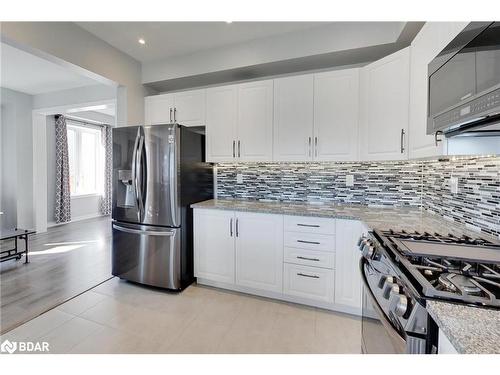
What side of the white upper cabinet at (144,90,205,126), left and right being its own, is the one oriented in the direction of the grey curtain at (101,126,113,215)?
right

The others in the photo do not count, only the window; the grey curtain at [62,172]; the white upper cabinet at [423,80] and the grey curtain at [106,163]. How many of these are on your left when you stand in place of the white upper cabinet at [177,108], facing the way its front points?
1

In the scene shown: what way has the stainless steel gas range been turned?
to the viewer's left

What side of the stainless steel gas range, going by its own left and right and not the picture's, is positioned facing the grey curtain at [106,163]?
front

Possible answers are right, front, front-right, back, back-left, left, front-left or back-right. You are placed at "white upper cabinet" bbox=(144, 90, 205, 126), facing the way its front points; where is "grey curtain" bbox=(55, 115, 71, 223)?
right

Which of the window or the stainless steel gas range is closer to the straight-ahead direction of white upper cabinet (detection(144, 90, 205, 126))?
the stainless steel gas range

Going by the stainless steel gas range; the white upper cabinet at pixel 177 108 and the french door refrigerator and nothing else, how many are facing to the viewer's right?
0

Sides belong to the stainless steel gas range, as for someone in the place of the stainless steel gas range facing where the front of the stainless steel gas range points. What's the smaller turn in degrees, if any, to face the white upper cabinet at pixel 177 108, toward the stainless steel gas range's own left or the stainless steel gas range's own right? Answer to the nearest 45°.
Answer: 0° — it already faces it

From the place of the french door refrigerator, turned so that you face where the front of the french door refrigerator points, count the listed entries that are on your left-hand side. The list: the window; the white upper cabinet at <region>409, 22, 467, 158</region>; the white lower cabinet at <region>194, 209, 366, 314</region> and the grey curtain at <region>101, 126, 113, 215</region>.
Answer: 2

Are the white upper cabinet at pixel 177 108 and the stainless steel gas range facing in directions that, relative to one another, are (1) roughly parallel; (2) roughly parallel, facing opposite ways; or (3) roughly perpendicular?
roughly perpendicular

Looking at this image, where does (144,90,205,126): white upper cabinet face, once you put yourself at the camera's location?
facing the viewer and to the left of the viewer

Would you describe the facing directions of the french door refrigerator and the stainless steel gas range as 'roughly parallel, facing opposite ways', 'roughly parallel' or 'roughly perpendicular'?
roughly perpendicular

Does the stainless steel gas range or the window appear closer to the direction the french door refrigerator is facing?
the stainless steel gas range

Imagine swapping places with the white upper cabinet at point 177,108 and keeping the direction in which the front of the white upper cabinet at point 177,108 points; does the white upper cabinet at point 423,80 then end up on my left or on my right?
on my left

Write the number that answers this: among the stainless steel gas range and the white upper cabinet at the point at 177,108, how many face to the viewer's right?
0

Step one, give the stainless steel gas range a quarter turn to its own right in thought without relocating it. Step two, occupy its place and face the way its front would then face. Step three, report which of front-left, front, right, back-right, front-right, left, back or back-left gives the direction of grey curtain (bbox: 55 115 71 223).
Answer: left

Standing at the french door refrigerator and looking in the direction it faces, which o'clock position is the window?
The window is roughly at 4 o'clock from the french door refrigerator.
